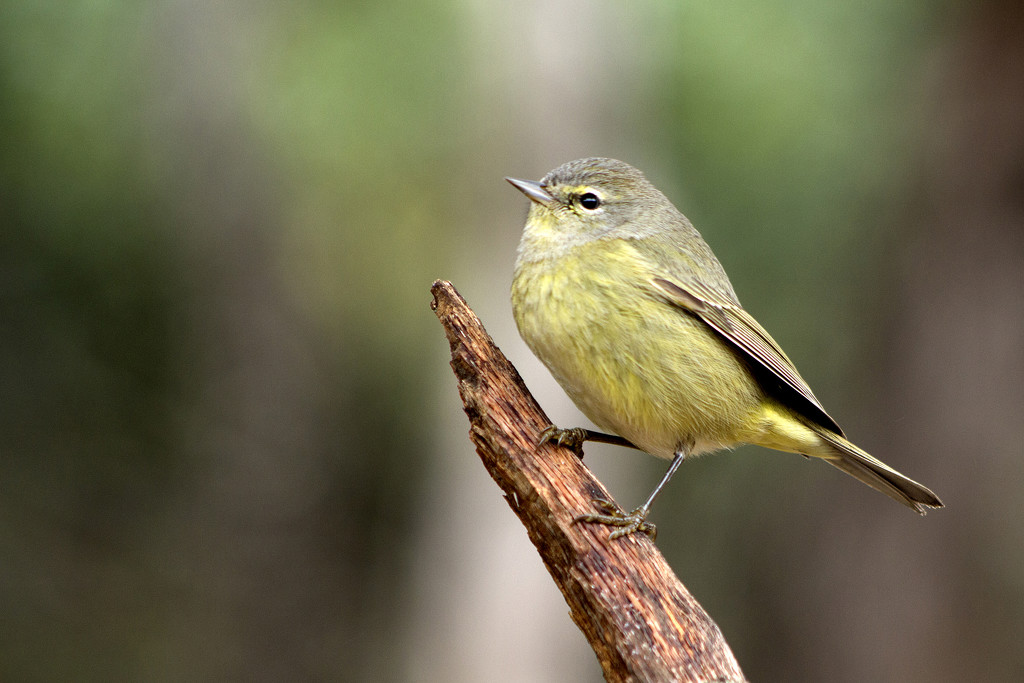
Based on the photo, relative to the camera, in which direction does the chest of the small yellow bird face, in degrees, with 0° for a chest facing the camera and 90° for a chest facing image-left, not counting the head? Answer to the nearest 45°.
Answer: approximately 90°
